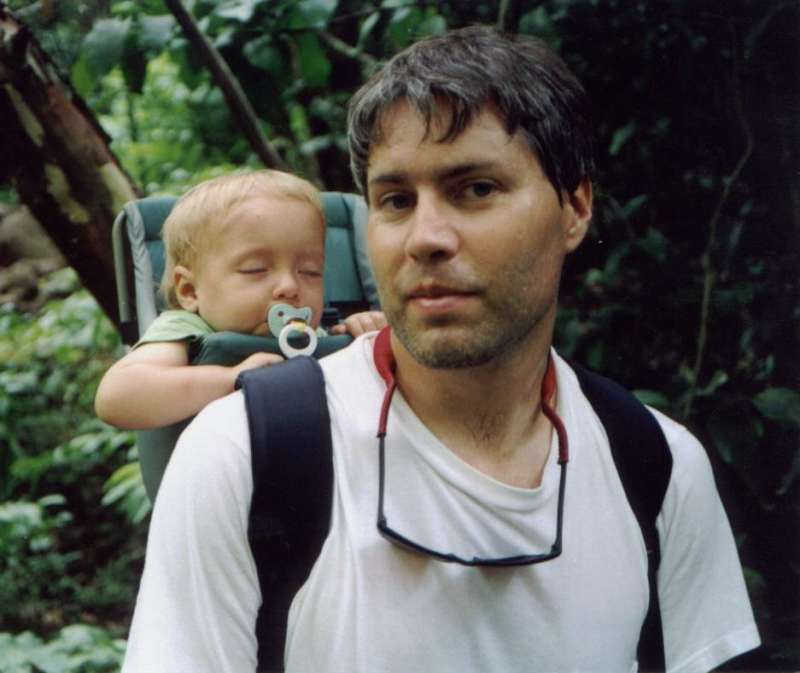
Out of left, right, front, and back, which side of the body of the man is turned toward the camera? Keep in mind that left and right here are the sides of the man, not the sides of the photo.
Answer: front

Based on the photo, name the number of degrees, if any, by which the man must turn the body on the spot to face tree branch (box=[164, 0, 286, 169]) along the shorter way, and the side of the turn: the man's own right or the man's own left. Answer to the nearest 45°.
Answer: approximately 180°

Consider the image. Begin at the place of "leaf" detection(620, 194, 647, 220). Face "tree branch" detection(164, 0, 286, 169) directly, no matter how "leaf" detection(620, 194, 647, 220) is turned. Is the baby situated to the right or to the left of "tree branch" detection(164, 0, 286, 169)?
left

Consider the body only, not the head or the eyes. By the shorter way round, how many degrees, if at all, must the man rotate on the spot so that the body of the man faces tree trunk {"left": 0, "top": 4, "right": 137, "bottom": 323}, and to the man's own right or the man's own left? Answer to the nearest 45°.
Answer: approximately 135° to the man's own right

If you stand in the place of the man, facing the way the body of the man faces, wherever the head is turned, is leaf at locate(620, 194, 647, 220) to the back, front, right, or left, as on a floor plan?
back

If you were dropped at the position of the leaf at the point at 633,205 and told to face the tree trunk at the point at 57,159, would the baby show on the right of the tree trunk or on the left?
left
